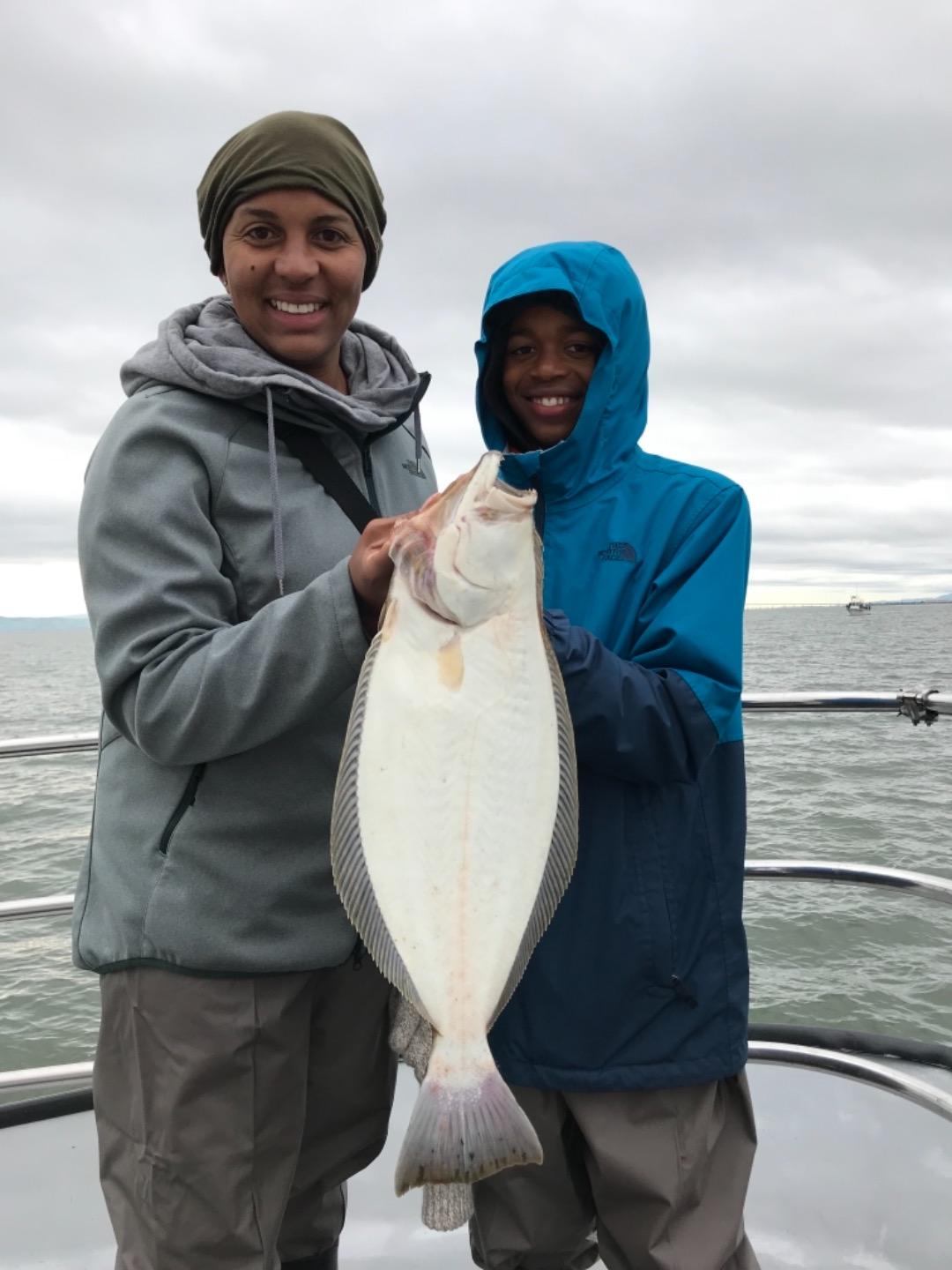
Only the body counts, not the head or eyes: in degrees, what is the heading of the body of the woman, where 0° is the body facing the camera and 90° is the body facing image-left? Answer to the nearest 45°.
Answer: approximately 315°

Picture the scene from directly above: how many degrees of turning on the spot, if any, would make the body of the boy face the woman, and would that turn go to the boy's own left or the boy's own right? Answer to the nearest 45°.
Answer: approximately 45° to the boy's own right

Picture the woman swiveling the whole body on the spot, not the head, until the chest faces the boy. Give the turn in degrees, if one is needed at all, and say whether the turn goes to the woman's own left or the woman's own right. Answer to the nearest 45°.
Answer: approximately 45° to the woman's own left
